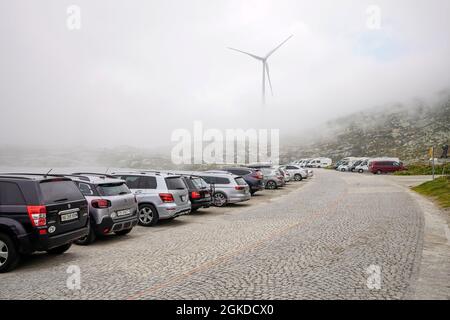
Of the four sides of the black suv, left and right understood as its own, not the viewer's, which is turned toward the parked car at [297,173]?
right

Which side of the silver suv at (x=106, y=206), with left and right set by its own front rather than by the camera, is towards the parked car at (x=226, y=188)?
right

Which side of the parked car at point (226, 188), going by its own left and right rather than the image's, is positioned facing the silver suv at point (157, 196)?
left

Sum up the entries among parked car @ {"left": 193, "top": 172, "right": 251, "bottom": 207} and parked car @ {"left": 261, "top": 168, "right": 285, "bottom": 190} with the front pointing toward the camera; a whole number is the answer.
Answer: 0

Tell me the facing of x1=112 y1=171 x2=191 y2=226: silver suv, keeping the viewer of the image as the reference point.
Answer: facing away from the viewer and to the left of the viewer

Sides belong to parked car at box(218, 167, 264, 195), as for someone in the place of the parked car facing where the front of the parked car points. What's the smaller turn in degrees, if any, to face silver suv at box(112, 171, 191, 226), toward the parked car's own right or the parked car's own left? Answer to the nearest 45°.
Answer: approximately 135° to the parked car's own left

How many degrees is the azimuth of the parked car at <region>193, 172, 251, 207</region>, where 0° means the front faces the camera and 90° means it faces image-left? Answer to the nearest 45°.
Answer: approximately 135°

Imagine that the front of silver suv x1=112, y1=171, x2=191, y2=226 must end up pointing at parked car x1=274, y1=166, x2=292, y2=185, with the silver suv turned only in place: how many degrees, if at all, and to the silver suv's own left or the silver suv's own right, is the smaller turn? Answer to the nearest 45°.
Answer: approximately 90° to the silver suv's own right

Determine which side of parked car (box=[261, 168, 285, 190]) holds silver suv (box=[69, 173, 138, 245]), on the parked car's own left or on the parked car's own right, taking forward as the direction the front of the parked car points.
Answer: on the parked car's own left

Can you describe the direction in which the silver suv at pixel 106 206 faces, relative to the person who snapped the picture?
facing away from the viewer and to the left of the viewer

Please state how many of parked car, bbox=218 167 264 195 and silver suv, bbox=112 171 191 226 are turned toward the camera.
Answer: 0

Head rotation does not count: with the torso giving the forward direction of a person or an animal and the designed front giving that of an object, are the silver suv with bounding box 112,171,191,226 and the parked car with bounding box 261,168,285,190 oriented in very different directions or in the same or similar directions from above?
same or similar directions
